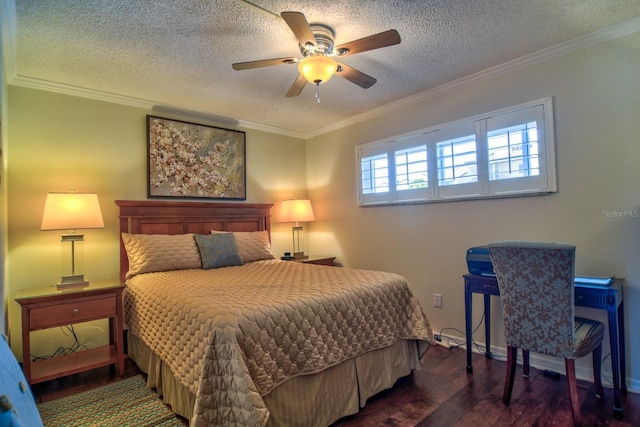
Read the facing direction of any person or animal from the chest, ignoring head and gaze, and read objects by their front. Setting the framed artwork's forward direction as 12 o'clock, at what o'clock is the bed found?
The bed is roughly at 1 o'clock from the framed artwork.

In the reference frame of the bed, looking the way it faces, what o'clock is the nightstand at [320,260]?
The nightstand is roughly at 8 o'clock from the bed.

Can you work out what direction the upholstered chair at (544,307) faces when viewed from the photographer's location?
facing away from the viewer and to the right of the viewer

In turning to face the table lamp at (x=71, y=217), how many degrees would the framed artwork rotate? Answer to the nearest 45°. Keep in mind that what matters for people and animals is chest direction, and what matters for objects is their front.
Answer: approximately 90° to its right

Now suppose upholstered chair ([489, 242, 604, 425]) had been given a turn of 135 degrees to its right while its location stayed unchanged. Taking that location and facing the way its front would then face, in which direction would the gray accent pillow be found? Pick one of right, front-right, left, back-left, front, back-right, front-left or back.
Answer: right

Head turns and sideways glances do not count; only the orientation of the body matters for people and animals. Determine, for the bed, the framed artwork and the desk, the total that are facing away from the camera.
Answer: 0

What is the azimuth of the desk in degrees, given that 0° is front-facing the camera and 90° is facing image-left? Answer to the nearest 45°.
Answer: approximately 45°

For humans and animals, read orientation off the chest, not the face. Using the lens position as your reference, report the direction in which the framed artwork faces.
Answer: facing the viewer and to the right of the viewer

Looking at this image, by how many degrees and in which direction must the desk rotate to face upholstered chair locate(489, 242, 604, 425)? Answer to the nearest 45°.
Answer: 0° — it already faces it

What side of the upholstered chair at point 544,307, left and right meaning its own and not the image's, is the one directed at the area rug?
back

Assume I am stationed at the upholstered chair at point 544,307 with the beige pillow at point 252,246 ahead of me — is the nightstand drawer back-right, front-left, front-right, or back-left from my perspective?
front-left

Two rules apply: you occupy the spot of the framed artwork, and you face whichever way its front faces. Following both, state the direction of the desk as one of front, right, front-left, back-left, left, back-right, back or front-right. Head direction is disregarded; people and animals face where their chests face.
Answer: front

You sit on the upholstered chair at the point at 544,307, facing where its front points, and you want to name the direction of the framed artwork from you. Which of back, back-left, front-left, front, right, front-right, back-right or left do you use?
back-left
